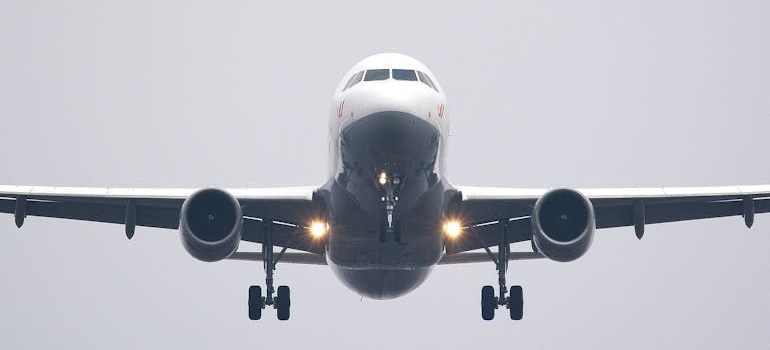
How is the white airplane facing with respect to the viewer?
toward the camera
